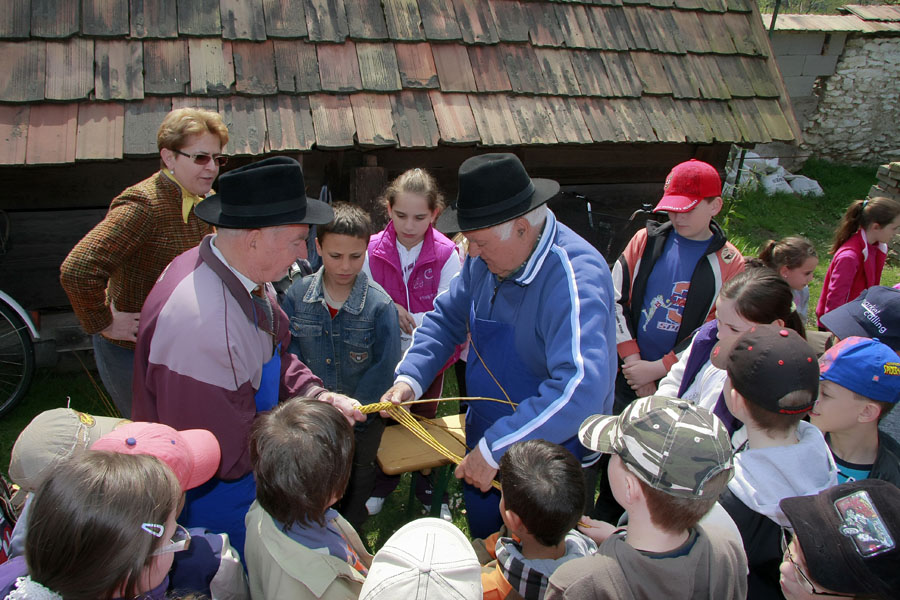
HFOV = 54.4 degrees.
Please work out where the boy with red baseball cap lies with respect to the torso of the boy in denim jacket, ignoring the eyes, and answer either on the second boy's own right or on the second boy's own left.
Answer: on the second boy's own left

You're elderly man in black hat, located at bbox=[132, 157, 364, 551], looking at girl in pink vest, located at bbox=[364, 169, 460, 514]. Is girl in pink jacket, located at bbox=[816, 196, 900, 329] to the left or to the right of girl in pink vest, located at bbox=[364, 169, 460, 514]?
right

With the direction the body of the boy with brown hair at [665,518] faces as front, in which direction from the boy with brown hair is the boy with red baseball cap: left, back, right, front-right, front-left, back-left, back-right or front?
front-right

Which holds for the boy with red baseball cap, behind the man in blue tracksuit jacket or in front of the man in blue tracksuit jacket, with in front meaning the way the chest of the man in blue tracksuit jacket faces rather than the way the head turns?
behind

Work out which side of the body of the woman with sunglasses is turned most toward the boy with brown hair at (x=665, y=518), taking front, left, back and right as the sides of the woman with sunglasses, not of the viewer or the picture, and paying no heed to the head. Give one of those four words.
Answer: front

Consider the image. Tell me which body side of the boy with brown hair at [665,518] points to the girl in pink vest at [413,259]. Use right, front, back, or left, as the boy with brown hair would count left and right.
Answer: front

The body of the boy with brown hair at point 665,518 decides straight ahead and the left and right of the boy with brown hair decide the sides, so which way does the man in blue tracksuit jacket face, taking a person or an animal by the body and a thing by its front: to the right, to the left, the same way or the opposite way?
to the left

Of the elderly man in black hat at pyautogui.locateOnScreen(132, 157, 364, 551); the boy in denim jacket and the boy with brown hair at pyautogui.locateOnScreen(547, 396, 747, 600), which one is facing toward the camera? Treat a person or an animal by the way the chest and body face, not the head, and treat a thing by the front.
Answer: the boy in denim jacket

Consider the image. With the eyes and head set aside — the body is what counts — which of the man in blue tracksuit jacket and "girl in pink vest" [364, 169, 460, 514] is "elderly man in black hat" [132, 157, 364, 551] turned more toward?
the man in blue tracksuit jacket

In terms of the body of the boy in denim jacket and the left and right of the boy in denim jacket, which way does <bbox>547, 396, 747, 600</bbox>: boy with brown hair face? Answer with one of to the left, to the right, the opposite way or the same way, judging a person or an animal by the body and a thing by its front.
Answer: the opposite way

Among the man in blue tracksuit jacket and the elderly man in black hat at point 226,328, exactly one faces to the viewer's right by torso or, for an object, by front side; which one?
the elderly man in black hat

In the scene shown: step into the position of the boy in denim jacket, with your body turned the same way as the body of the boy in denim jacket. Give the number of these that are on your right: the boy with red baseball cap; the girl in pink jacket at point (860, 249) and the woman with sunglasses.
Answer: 1

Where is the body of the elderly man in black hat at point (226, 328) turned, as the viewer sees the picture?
to the viewer's right

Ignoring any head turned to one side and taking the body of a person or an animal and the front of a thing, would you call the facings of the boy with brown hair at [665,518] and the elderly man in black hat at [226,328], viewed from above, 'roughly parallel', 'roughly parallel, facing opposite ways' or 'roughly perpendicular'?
roughly perpendicular

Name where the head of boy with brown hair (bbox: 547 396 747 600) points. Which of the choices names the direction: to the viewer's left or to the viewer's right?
to the viewer's left

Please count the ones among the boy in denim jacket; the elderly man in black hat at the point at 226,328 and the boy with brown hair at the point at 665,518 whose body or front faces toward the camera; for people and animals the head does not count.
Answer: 1
